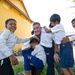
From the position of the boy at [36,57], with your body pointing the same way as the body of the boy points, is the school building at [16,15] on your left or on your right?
on your right

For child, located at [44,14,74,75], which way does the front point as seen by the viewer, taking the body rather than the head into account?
to the viewer's left

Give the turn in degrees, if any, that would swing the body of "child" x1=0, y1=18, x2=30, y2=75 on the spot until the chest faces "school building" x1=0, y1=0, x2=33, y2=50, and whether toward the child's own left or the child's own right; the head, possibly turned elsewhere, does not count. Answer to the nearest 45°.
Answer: approximately 135° to the child's own left

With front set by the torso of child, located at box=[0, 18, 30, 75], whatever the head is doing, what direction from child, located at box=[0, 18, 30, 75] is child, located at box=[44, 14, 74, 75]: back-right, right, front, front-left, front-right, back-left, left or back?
front-left

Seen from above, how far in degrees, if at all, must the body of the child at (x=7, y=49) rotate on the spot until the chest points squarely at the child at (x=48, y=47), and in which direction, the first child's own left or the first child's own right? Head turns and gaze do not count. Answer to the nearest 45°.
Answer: approximately 45° to the first child's own left

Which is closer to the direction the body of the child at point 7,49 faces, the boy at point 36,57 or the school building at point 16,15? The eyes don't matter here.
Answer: the boy

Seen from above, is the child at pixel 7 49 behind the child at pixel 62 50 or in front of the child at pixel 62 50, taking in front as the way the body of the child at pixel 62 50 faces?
in front

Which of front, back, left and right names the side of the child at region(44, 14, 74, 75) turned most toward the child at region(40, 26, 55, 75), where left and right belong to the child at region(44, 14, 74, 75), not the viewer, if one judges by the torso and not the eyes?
front
